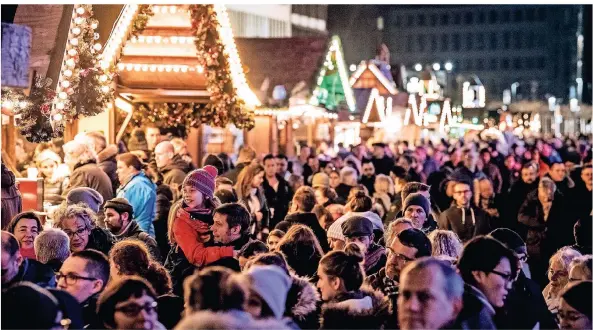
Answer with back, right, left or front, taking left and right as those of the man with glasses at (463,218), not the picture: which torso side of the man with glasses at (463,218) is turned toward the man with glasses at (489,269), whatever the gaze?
front

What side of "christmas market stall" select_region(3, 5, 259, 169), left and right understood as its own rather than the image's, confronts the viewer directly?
front

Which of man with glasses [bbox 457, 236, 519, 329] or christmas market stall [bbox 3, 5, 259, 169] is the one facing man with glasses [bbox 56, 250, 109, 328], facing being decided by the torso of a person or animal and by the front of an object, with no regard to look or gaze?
the christmas market stall

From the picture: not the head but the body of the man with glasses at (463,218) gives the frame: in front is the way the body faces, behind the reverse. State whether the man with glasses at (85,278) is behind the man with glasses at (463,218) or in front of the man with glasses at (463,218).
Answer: in front

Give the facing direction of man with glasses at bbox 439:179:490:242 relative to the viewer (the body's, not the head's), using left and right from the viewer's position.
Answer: facing the viewer

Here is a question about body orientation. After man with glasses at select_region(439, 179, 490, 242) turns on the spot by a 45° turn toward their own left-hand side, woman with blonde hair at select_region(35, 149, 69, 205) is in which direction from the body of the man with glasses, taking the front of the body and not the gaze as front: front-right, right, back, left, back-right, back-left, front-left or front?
back-right

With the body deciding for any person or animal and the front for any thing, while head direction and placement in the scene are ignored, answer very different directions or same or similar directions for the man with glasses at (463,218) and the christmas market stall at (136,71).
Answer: same or similar directions

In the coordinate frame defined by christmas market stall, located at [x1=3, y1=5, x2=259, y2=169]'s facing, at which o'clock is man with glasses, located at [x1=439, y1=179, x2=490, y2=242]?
The man with glasses is roughly at 10 o'clock from the christmas market stall.

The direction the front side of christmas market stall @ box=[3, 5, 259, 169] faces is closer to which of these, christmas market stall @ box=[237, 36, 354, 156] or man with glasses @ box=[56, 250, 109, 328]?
the man with glasses

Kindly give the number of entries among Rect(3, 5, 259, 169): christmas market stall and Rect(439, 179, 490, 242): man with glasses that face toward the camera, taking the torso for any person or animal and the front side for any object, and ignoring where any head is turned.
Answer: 2
